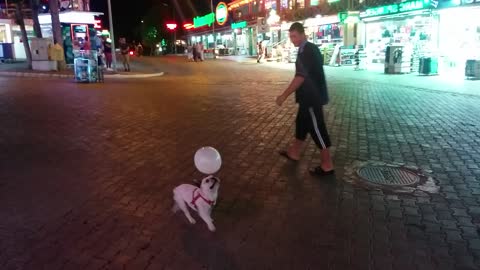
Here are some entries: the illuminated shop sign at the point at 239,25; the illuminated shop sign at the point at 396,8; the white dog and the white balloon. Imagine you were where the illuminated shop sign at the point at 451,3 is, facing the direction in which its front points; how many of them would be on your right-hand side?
2

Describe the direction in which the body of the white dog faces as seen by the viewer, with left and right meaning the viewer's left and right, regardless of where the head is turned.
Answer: facing the viewer and to the right of the viewer

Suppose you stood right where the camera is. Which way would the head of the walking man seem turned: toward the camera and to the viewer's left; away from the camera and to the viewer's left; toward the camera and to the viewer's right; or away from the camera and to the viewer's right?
toward the camera and to the viewer's left

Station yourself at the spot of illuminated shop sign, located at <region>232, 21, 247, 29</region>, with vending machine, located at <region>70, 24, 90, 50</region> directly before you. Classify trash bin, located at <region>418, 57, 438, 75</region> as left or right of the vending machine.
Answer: left

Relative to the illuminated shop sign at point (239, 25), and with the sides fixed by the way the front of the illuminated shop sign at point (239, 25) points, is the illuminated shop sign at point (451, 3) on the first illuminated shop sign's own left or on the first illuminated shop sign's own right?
on the first illuminated shop sign's own left

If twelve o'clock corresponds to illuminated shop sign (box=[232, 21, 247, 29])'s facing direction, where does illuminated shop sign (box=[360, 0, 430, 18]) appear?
illuminated shop sign (box=[360, 0, 430, 18]) is roughly at 10 o'clock from illuminated shop sign (box=[232, 21, 247, 29]).

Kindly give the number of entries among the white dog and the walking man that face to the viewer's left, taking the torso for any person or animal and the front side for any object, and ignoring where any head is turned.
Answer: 1

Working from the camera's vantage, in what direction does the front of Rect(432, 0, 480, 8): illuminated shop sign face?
facing the viewer and to the left of the viewer

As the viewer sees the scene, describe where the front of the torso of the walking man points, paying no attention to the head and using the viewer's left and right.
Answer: facing to the left of the viewer

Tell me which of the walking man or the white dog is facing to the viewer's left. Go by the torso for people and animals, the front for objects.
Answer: the walking man

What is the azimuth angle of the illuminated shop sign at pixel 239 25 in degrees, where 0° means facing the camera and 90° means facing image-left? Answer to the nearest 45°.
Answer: approximately 45°

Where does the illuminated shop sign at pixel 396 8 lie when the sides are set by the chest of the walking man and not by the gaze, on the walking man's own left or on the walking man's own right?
on the walking man's own right

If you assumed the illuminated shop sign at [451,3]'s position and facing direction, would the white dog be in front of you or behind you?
in front

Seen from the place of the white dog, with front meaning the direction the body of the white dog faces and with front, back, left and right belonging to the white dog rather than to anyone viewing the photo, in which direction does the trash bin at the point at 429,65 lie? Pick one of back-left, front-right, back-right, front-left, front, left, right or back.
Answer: left

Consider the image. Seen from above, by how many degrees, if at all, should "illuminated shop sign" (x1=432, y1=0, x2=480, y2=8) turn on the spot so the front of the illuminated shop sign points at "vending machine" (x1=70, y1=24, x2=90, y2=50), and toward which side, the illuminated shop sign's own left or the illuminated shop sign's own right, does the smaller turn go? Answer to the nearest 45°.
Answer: approximately 45° to the illuminated shop sign's own right
